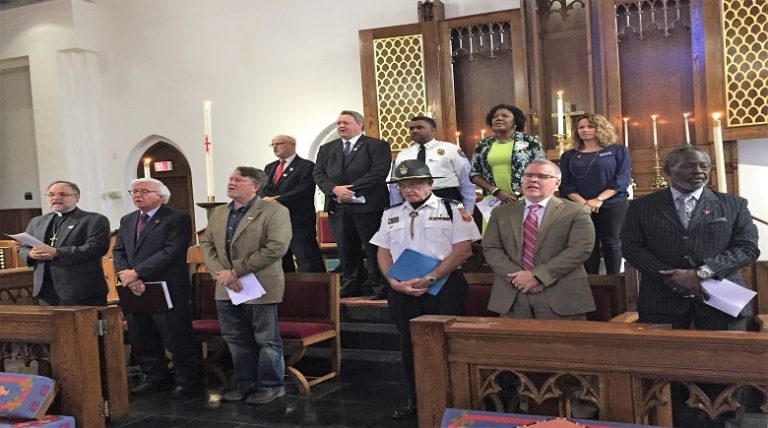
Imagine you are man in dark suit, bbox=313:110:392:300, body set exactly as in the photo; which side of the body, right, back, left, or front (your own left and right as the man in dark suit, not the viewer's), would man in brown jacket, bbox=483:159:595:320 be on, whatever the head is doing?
left

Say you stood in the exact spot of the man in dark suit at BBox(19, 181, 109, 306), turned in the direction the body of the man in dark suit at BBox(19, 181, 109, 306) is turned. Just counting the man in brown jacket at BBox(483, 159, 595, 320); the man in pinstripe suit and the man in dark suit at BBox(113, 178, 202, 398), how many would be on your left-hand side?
3

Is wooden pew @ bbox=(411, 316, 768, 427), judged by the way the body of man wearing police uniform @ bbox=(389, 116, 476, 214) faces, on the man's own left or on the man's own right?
on the man's own left

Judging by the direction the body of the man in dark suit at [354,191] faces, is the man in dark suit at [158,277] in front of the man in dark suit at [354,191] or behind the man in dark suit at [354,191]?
in front

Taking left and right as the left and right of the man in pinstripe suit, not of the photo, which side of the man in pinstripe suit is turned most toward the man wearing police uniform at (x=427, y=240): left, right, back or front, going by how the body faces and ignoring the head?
right

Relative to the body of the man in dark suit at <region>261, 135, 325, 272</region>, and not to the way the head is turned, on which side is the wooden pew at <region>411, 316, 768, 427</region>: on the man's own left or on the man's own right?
on the man's own left

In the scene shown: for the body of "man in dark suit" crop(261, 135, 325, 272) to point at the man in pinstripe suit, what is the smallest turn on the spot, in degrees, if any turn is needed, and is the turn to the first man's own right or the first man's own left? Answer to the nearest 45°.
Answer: approximately 90° to the first man's own left

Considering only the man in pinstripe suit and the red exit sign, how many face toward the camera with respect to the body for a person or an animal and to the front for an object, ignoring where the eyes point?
2

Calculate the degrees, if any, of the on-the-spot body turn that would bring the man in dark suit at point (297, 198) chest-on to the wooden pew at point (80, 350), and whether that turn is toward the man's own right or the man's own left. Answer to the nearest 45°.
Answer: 0° — they already face it
